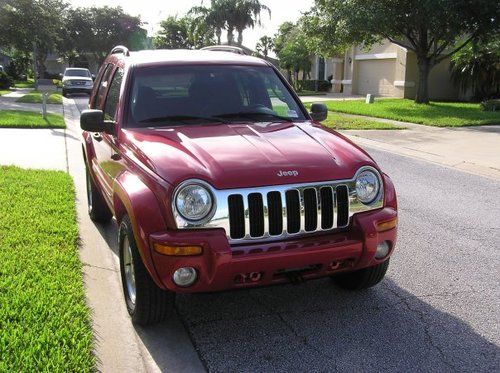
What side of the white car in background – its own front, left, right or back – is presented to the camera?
front

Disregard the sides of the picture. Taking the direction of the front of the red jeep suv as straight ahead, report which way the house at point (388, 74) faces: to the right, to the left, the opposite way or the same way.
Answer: to the right

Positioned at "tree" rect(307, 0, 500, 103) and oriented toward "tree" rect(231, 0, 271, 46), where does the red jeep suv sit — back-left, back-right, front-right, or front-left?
back-left

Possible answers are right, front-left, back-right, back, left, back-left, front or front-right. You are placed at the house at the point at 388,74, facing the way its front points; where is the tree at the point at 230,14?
right

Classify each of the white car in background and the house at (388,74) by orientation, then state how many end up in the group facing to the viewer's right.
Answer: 0

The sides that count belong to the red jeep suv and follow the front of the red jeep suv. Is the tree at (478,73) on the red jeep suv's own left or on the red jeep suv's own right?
on the red jeep suv's own left

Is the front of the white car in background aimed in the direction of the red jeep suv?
yes

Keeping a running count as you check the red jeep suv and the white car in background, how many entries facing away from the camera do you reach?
0

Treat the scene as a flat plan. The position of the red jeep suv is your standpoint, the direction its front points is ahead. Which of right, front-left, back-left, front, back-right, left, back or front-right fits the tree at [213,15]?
back-left

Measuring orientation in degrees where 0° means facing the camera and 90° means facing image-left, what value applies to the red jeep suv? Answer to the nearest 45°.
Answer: approximately 315°

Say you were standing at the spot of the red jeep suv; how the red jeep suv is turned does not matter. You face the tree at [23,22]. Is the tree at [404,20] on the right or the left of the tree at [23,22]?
right

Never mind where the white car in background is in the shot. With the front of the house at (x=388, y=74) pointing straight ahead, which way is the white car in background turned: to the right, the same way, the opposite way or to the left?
to the left

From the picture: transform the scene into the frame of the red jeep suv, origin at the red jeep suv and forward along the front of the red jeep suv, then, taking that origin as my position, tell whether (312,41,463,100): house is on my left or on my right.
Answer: on my left

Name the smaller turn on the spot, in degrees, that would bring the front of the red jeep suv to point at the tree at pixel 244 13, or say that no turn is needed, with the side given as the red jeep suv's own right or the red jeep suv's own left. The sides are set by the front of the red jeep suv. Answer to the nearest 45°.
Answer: approximately 135° to the red jeep suv's own left
